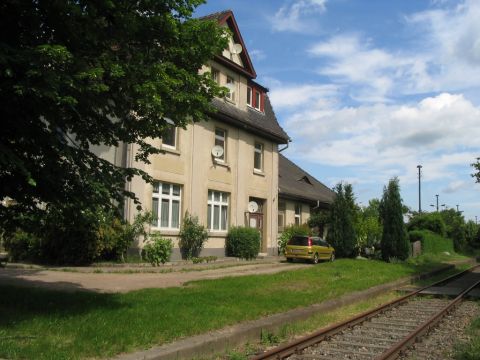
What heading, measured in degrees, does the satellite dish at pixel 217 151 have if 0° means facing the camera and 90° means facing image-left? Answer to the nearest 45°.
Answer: approximately 0°

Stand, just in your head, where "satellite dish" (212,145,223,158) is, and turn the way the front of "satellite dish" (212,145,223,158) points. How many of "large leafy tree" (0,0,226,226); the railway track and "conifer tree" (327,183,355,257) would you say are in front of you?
2

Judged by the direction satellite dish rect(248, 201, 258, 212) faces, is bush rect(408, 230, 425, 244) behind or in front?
behind

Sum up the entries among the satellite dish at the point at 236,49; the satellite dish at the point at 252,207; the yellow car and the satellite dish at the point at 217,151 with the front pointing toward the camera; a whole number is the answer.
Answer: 3

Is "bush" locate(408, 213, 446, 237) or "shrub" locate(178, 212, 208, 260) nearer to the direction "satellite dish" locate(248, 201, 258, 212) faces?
the shrub

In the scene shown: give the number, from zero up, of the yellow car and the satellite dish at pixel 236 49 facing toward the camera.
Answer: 1

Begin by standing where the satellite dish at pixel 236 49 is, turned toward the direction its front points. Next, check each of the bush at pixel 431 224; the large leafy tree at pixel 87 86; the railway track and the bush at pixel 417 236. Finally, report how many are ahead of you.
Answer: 2
